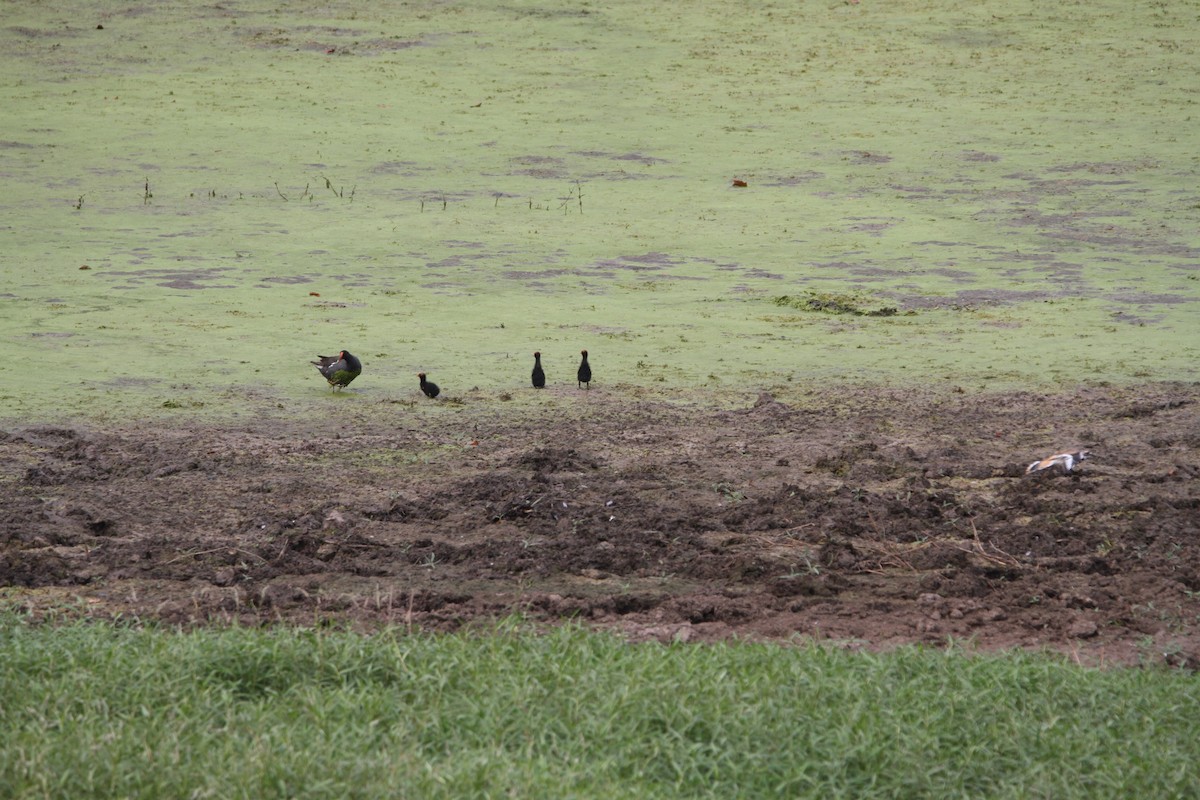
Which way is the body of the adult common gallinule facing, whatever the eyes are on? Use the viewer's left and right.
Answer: facing to the right of the viewer

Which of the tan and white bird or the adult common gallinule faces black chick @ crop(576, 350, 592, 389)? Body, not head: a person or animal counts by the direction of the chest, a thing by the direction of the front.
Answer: the adult common gallinule

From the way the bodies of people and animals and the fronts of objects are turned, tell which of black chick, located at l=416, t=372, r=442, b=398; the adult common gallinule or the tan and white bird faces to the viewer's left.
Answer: the black chick

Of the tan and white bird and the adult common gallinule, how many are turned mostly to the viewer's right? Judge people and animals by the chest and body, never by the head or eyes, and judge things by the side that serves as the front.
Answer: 2

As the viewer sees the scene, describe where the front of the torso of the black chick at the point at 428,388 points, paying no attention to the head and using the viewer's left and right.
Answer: facing to the left of the viewer

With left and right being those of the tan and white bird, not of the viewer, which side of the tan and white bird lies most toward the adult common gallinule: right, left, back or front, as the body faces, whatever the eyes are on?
back

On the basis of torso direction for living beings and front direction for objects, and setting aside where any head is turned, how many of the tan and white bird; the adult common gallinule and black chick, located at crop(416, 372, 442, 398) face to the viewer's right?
2

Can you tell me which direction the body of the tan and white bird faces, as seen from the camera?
to the viewer's right

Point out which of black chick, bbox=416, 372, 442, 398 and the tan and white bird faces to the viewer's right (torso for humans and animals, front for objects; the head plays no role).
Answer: the tan and white bird

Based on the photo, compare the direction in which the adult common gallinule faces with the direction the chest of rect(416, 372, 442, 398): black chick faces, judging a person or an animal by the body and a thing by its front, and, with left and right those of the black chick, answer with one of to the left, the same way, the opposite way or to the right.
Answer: the opposite way

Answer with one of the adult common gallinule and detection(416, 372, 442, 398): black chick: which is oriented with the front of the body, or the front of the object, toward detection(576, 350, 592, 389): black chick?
the adult common gallinule

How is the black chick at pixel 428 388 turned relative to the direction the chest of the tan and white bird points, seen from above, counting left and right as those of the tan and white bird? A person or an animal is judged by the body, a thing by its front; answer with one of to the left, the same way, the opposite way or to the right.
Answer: the opposite way

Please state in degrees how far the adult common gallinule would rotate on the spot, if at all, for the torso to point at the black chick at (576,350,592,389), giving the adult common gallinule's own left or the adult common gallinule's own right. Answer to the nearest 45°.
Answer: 0° — it already faces it
